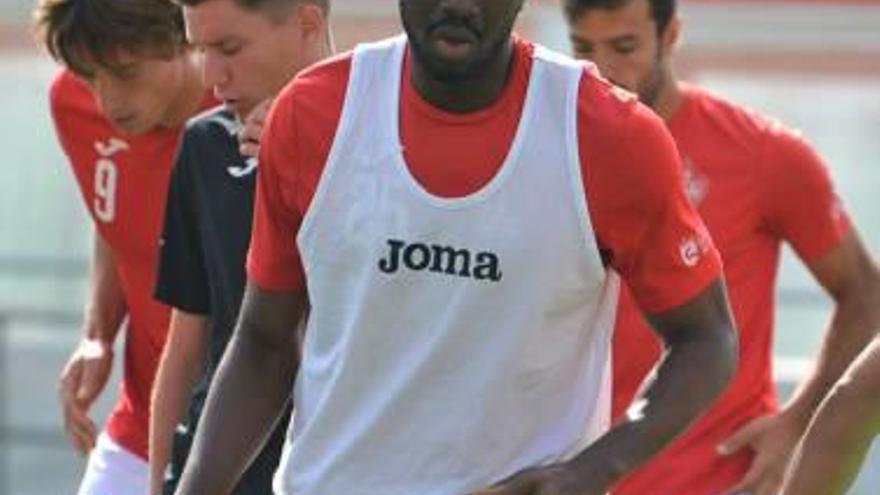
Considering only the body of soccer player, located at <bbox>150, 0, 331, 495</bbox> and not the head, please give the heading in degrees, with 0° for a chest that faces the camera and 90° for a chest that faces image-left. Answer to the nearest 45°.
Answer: approximately 45°

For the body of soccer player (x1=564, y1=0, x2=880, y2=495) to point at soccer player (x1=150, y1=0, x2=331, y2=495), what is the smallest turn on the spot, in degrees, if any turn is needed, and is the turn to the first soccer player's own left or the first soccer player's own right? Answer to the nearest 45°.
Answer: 0° — they already face them

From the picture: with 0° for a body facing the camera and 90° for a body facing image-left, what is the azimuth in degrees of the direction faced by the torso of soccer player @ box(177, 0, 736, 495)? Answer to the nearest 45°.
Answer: approximately 0°

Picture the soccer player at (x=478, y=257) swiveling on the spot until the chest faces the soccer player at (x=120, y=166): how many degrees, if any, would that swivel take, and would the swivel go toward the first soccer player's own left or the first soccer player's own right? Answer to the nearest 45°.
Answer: approximately 135° to the first soccer player's own right

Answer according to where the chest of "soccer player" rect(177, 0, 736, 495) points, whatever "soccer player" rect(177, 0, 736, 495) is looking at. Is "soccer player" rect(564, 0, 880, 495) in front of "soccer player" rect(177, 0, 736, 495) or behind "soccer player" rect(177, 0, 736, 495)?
behind

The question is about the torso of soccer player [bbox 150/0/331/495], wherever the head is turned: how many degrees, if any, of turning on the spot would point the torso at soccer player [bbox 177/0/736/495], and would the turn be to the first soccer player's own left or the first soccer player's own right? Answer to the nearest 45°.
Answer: approximately 90° to the first soccer player's own left

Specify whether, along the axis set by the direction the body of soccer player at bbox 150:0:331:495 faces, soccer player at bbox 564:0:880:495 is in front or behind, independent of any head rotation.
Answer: behind

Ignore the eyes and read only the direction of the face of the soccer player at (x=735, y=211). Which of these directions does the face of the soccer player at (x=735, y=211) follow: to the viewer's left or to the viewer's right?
to the viewer's left
